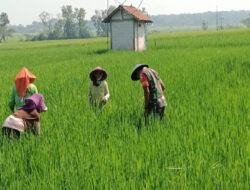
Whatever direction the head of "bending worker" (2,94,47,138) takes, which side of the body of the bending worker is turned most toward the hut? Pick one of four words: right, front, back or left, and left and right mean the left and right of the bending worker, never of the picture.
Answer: left

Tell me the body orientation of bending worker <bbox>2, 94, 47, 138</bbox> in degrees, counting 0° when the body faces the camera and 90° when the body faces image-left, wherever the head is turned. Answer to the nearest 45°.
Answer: approximately 270°

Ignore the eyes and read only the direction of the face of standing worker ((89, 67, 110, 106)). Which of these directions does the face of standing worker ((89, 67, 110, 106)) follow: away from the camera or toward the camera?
toward the camera

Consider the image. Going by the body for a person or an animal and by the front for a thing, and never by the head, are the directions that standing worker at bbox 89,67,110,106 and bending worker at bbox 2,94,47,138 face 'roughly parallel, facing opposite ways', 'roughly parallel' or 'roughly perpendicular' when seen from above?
roughly perpendicular

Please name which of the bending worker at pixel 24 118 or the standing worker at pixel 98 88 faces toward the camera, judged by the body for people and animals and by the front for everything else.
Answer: the standing worker at pixel 98 88

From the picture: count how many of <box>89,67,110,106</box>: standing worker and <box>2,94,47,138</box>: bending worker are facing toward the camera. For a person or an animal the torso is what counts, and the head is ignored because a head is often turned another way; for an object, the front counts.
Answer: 1

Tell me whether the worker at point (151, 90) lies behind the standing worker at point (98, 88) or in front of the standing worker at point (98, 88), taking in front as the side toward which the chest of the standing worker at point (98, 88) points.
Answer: in front

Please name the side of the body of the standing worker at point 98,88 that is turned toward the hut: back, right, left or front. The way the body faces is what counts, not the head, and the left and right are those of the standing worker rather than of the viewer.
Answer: back

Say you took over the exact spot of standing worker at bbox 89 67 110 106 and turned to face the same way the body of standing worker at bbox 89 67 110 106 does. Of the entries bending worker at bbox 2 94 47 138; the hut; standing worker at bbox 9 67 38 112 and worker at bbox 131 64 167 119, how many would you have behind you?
1

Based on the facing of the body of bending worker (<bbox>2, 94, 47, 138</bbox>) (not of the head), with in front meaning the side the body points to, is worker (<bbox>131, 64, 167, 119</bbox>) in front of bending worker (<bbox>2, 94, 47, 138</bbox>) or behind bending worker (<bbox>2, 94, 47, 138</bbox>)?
in front

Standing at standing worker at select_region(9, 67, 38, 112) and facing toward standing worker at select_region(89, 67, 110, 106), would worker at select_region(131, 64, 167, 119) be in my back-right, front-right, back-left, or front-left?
front-right

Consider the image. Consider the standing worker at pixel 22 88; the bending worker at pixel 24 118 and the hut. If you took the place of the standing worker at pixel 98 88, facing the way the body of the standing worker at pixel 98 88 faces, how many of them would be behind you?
1

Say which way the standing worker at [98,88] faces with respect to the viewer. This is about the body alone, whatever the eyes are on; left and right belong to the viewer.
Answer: facing the viewer
